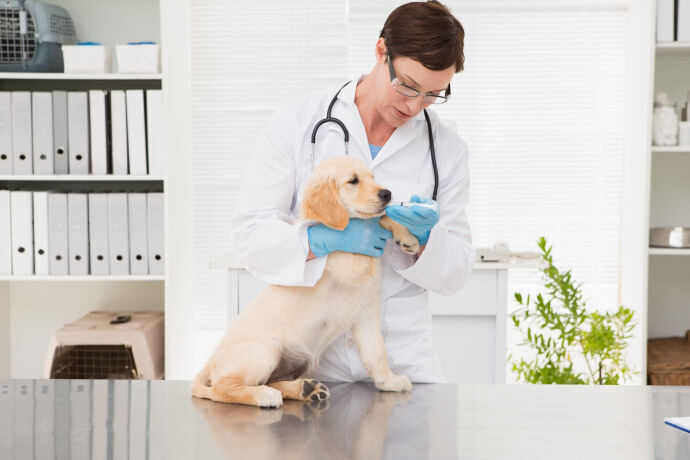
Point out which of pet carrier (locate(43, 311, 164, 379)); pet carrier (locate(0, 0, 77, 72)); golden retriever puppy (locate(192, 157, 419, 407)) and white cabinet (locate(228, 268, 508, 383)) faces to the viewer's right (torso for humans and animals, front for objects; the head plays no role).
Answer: the golden retriever puppy

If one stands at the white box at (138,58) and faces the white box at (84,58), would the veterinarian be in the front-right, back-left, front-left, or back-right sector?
back-left

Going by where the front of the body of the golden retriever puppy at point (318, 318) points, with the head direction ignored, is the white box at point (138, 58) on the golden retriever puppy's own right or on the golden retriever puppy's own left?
on the golden retriever puppy's own left

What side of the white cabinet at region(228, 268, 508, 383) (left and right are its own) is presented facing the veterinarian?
front

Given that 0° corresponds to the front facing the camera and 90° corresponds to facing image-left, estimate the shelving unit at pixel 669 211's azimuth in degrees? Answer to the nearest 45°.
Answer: approximately 0°

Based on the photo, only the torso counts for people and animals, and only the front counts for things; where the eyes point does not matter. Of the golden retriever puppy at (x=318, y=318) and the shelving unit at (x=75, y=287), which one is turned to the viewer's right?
the golden retriever puppy

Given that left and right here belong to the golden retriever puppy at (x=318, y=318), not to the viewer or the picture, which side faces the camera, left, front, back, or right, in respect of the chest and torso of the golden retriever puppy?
right

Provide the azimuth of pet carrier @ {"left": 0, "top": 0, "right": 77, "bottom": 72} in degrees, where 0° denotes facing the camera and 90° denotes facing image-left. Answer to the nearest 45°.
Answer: approximately 45°

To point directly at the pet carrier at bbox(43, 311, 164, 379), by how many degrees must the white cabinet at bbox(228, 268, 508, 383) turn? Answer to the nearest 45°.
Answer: approximately 90° to its right

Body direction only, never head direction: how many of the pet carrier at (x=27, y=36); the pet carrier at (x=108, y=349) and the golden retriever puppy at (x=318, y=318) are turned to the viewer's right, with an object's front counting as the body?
1
